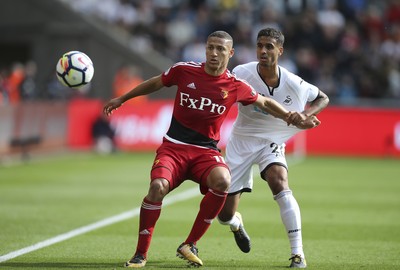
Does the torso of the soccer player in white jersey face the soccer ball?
no

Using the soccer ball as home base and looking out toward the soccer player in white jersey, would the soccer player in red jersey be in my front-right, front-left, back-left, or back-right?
front-right

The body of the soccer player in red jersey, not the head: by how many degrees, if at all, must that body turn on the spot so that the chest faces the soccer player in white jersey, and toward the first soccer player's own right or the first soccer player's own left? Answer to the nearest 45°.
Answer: approximately 135° to the first soccer player's own left

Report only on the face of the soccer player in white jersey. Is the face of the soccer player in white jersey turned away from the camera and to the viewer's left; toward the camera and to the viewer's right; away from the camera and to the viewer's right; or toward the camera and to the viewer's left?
toward the camera and to the viewer's left

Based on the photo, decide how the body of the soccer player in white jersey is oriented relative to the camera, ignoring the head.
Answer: toward the camera

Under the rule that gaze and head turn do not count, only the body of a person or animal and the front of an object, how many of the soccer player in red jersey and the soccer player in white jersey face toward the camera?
2

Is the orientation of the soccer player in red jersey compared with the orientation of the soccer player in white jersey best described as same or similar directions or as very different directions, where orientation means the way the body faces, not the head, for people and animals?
same or similar directions

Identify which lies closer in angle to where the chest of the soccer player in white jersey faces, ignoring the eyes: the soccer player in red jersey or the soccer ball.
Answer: the soccer player in red jersey

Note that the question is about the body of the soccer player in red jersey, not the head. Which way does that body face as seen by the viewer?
toward the camera

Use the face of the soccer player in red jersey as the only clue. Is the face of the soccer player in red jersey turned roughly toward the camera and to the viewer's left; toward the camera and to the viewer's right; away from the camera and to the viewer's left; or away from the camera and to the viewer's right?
toward the camera and to the viewer's left
